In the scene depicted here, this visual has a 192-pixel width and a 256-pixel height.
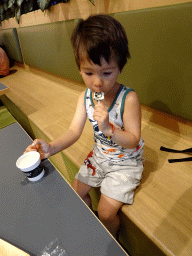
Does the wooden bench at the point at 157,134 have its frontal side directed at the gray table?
yes

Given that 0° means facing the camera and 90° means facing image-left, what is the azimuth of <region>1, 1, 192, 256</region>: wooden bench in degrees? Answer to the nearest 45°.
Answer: approximately 45°
